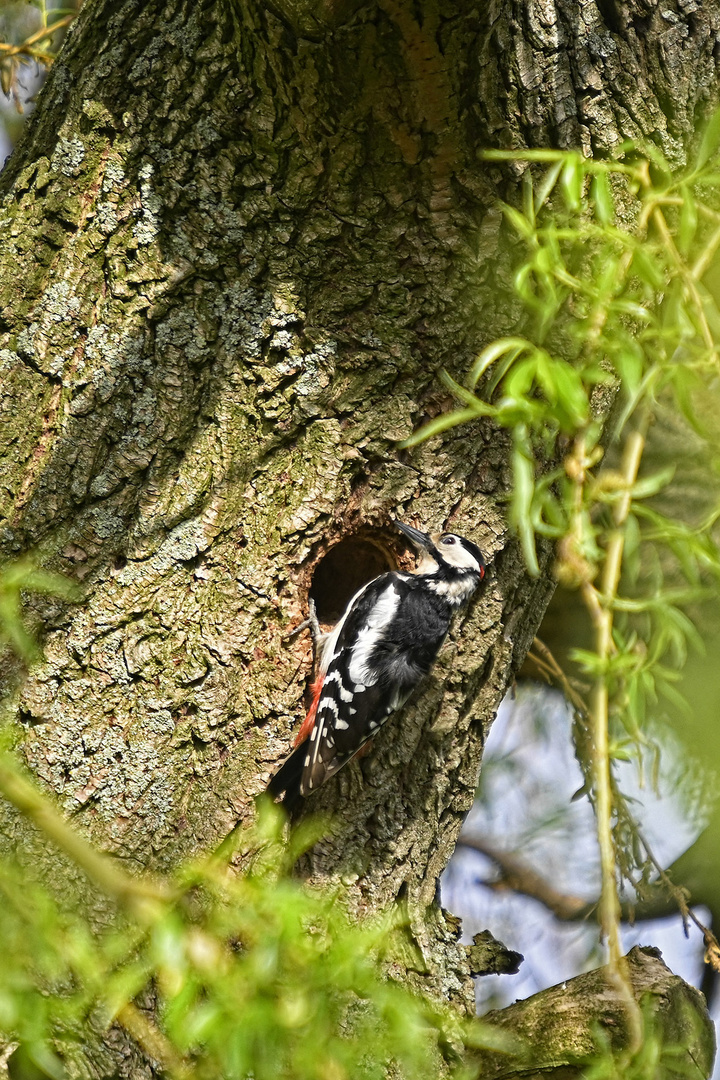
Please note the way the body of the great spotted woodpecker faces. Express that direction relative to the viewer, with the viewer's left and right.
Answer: facing away from the viewer and to the left of the viewer
